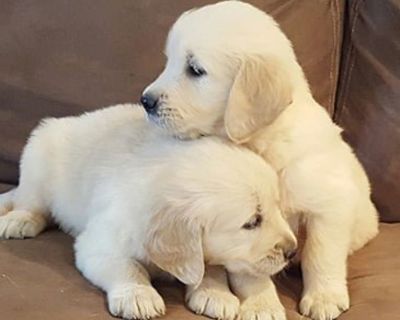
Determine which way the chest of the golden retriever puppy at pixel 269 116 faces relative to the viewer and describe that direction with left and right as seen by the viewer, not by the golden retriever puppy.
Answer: facing the viewer and to the left of the viewer

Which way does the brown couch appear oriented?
toward the camera

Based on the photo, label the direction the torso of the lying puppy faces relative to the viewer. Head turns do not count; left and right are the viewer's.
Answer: facing the viewer and to the right of the viewer

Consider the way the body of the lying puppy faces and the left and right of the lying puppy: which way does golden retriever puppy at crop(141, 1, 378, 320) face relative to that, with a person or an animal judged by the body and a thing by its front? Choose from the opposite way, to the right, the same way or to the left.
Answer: to the right
